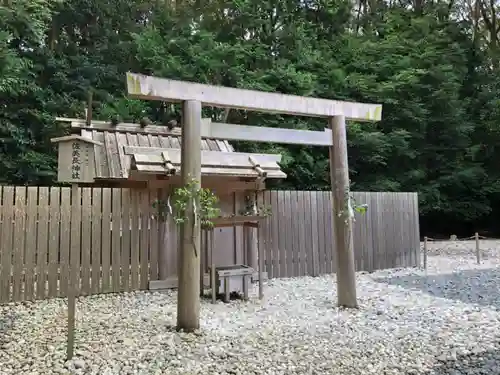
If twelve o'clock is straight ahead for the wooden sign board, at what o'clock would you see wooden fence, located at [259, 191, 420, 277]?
The wooden fence is roughly at 8 o'clock from the wooden sign board.

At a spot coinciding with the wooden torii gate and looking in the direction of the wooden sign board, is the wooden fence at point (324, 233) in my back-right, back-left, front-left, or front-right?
back-right

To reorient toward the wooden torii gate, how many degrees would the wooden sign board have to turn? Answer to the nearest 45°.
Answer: approximately 90° to its left

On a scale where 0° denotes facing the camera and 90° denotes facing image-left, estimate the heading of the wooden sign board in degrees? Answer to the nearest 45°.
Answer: approximately 0°
